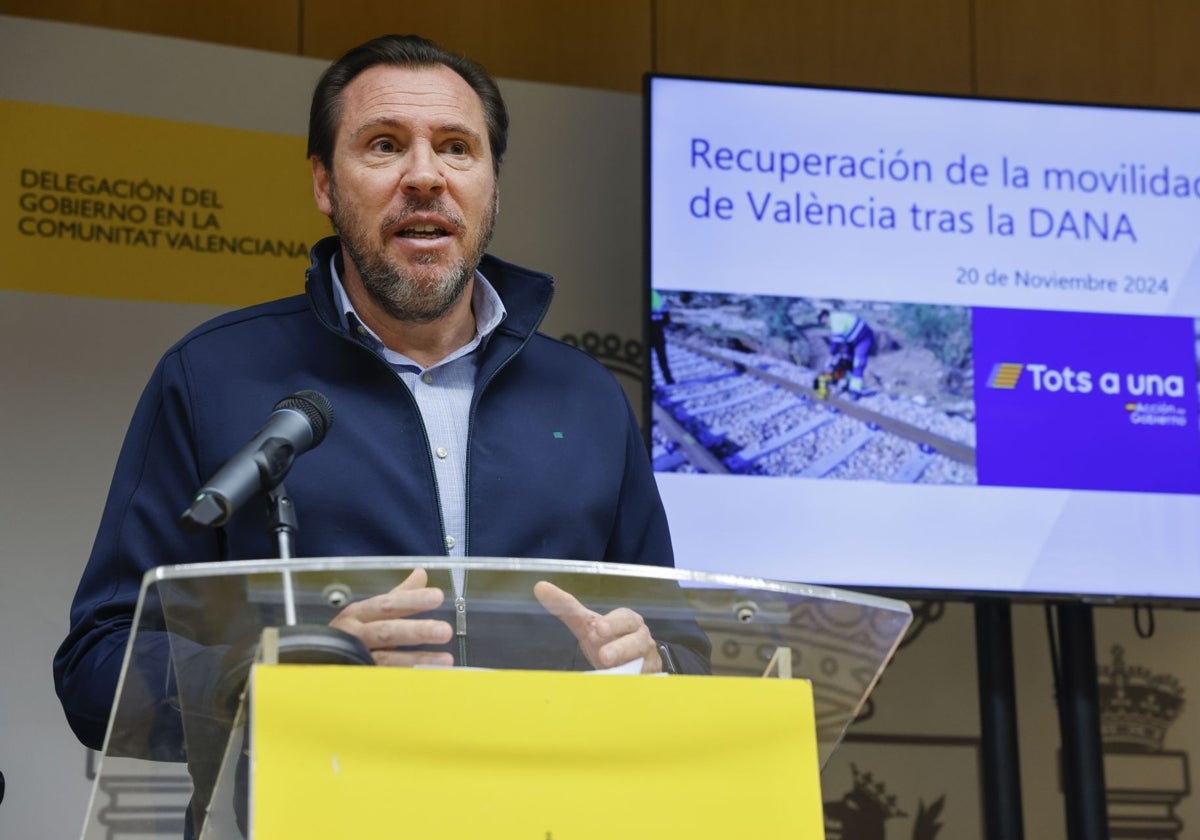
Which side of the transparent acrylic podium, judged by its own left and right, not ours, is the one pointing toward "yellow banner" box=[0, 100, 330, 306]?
back

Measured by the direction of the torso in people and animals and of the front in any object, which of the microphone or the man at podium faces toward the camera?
the man at podium

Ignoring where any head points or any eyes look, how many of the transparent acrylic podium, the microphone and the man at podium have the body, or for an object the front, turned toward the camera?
2

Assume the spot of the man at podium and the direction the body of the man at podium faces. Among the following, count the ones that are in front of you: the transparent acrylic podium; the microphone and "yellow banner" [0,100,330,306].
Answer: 2

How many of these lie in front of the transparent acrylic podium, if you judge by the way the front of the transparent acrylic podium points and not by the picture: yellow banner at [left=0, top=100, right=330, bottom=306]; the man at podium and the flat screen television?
0

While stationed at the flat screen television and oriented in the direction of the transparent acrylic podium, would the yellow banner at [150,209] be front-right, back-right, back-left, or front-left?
front-right

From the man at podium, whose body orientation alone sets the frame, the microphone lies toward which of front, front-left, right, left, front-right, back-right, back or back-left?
front

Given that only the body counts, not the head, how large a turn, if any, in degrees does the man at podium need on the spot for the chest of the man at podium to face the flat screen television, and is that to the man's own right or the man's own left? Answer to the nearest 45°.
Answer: approximately 135° to the man's own left

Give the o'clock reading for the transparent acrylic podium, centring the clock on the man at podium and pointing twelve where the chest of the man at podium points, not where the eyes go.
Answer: The transparent acrylic podium is roughly at 12 o'clock from the man at podium.

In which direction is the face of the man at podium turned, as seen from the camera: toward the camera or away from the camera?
toward the camera

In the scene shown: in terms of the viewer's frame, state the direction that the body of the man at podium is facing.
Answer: toward the camera

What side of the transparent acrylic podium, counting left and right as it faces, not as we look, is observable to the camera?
front

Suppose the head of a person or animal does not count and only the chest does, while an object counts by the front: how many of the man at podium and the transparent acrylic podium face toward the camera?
2

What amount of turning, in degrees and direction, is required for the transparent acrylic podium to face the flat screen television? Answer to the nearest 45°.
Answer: approximately 135° to its left

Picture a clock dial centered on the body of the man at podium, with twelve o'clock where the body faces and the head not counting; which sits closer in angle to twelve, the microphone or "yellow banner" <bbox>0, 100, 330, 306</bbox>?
the microphone

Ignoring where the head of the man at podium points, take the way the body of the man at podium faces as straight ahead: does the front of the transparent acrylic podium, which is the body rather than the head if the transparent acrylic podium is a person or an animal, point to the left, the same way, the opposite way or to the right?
the same way
